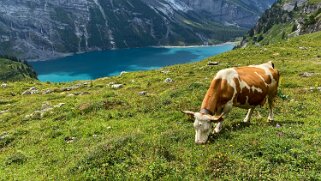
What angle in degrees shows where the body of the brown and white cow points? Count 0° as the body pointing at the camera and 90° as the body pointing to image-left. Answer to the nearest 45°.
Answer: approximately 45°

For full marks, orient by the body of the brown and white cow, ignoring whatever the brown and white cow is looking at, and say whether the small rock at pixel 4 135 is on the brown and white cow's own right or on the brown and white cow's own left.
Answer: on the brown and white cow's own right

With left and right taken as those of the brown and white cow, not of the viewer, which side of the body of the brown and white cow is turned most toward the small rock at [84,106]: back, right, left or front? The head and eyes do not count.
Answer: right

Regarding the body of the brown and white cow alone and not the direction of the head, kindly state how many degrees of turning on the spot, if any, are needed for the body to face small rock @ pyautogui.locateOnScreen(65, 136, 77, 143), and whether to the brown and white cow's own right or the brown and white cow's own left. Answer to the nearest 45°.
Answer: approximately 45° to the brown and white cow's own right

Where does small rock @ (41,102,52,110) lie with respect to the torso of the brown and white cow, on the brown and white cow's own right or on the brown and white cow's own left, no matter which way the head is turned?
on the brown and white cow's own right
